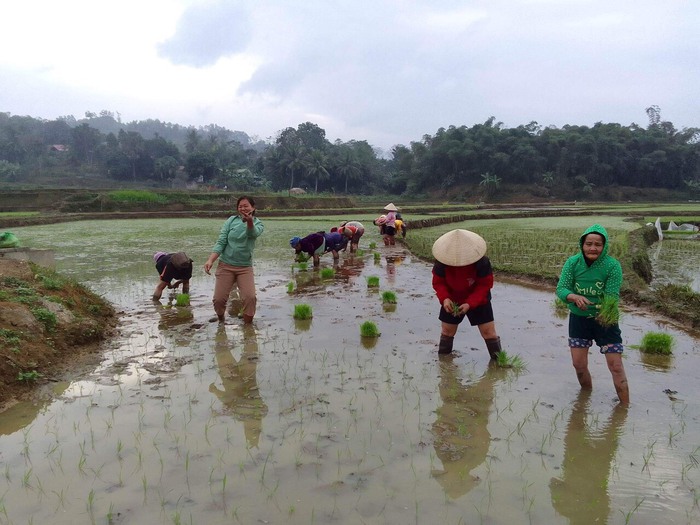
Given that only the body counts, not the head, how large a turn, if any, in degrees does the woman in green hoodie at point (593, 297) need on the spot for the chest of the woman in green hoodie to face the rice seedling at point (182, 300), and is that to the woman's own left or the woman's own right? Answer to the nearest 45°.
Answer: approximately 90° to the woman's own right

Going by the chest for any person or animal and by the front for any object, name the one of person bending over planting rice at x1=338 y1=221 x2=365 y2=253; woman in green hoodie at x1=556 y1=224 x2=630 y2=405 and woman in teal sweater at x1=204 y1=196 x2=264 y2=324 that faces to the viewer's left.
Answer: the person bending over planting rice

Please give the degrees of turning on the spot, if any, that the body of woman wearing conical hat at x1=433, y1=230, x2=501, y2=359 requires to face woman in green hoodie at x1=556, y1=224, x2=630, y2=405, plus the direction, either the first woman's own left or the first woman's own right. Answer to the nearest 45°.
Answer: approximately 45° to the first woman's own left

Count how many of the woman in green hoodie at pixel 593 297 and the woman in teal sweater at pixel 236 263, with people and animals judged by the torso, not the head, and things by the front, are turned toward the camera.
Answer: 2

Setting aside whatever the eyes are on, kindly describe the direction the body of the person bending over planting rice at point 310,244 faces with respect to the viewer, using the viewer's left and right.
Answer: facing to the left of the viewer

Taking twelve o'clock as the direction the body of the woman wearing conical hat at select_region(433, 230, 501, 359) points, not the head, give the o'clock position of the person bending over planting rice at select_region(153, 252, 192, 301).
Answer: The person bending over planting rice is roughly at 4 o'clock from the woman wearing conical hat.

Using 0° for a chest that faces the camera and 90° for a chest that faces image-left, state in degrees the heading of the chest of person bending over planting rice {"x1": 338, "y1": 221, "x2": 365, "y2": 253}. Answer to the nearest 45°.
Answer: approximately 90°
